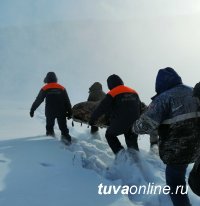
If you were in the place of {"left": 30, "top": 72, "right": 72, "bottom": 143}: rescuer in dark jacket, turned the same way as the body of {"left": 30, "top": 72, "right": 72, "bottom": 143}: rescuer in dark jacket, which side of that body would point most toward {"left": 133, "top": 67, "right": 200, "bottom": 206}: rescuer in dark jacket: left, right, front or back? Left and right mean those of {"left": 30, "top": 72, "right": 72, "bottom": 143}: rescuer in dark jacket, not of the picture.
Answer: back

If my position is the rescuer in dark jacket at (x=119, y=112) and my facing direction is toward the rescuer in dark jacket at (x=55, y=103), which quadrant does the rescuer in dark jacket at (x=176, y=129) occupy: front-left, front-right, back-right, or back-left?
back-left

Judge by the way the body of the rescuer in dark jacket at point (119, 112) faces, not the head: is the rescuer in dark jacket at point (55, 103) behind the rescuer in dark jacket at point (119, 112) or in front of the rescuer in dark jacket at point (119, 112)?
in front

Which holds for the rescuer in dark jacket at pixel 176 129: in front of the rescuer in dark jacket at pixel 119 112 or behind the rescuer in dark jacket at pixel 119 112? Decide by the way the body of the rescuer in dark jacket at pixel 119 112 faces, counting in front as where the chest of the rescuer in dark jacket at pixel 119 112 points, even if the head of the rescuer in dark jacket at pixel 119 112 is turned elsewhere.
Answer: behind

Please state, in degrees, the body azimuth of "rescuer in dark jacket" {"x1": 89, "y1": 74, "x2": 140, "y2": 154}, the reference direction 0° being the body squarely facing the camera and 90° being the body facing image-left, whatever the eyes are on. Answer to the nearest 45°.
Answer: approximately 135°

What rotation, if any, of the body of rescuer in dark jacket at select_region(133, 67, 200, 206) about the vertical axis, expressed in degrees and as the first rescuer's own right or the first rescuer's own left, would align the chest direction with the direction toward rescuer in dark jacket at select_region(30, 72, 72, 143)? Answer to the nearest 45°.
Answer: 0° — they already face them

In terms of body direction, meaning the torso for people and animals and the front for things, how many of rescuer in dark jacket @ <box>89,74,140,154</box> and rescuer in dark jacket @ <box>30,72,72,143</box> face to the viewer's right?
0

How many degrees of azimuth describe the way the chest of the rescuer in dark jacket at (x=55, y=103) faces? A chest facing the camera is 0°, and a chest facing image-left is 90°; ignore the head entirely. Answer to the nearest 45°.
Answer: approximately 180°

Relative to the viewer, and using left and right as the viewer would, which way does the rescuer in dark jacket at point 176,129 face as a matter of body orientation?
facing away from the viewer and to the left of the viewer
